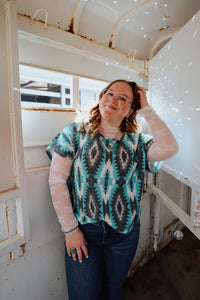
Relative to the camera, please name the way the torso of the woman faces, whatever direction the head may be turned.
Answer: toward the camera
